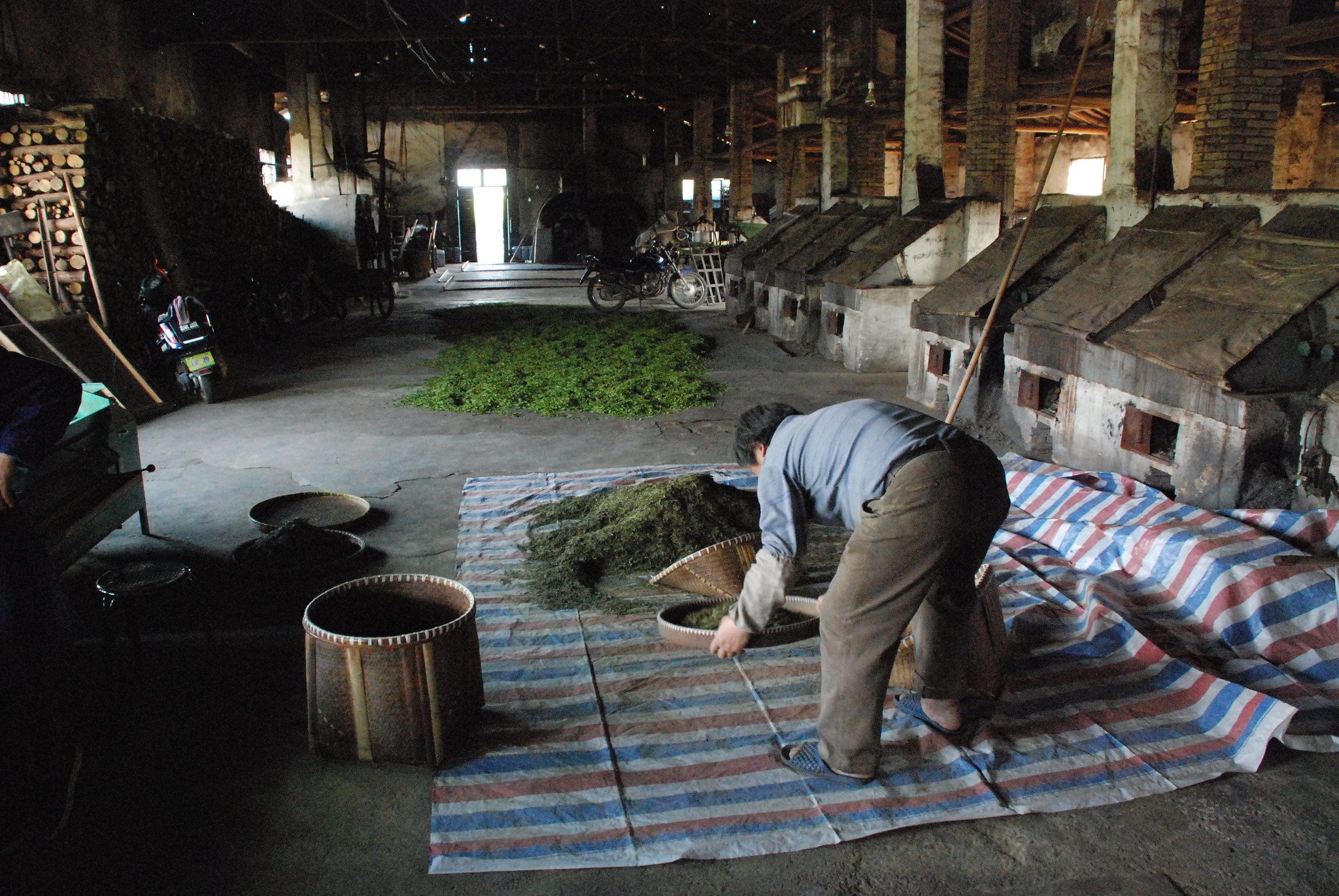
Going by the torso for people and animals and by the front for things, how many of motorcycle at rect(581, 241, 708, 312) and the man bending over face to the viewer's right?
1

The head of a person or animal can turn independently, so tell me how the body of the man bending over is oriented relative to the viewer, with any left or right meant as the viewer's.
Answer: facing away from the viewer and to the left of the viewer

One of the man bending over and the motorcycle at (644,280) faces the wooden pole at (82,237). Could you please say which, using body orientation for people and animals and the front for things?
the man bending over

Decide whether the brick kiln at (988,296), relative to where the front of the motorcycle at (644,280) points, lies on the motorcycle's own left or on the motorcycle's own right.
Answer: on the motorcycle's own right

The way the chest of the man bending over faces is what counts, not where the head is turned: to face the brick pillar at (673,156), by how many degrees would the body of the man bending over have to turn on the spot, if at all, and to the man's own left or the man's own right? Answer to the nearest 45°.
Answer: approximately 45° to the man's own right

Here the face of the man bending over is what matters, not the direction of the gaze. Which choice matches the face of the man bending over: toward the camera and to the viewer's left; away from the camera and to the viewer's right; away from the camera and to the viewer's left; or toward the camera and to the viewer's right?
away from the camera and to the viewer's left

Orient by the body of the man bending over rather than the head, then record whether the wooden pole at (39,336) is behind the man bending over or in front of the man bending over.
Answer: in front

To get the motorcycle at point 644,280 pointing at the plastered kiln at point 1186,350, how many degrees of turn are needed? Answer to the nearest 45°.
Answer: approximately 90° to its right

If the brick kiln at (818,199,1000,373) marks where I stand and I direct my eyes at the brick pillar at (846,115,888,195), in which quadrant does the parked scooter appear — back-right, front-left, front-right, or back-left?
back-left

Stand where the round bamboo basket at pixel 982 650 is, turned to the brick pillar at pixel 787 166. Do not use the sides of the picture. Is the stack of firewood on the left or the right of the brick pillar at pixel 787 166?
left

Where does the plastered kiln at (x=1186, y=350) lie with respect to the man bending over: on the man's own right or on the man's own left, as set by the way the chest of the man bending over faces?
on the man's own right

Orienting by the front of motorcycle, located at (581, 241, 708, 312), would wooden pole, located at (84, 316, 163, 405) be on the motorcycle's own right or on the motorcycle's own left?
on the motorcycle's own right

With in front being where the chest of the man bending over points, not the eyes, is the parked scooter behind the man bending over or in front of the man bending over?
in front

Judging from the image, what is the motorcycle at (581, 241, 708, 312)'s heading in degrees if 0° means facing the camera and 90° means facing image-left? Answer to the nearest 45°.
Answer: approximately 270°
